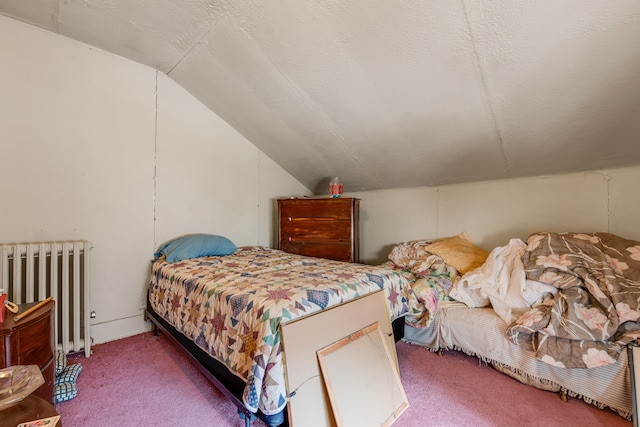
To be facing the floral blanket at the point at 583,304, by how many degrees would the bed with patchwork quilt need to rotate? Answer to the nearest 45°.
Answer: approximately 45° to its left

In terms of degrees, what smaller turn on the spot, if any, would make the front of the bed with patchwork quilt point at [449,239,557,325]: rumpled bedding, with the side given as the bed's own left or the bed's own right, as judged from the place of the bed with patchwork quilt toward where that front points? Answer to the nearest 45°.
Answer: approximately 45° to the bed's own left

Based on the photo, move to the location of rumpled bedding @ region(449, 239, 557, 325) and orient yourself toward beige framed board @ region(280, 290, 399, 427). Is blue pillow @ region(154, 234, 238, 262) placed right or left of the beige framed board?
right

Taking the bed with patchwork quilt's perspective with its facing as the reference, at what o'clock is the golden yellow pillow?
The golden yellow pillow is roughly at 10 o'clock from the bed with patchwork quilt.
